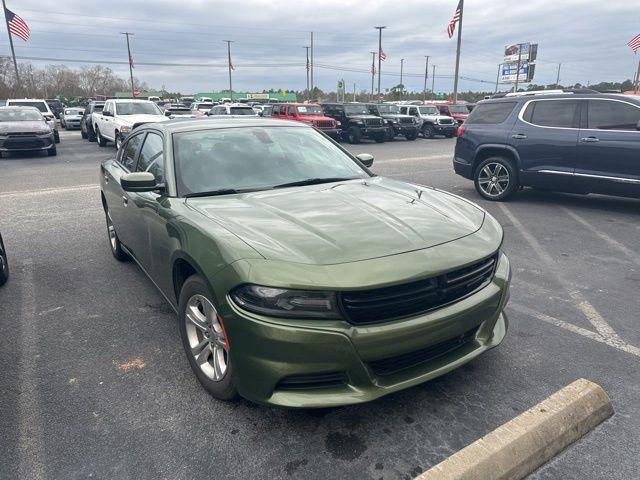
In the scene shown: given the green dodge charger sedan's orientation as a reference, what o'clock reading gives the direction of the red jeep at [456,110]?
The red jeep is roughly at 8 o'clock from the green dodge charger sedan.

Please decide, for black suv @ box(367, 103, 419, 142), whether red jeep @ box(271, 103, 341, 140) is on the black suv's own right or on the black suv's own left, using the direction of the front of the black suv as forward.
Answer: on the black suv's own right

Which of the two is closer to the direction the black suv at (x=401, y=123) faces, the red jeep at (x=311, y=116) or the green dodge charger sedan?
the green dodge charger sedan

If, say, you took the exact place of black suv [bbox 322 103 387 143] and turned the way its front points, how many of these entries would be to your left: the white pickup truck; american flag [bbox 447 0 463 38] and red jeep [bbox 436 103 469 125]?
2

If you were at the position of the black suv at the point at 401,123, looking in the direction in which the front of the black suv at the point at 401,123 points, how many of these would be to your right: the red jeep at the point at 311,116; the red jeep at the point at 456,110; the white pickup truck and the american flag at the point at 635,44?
2

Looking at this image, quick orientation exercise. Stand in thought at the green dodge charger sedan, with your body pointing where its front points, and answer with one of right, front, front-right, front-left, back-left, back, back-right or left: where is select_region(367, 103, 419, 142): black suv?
back-left

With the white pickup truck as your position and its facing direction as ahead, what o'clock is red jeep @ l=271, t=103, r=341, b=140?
The red jeep is roughly at 10 o'clock from the white pickup truck.

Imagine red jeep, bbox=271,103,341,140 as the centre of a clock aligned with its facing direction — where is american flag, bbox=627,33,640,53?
The american flag is roughly at 10 o'clock from the red jeep.

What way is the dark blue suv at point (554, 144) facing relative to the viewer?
to the viewer's right

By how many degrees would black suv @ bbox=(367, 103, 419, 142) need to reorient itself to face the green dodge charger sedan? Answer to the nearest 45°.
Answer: approximately 45° to its right
